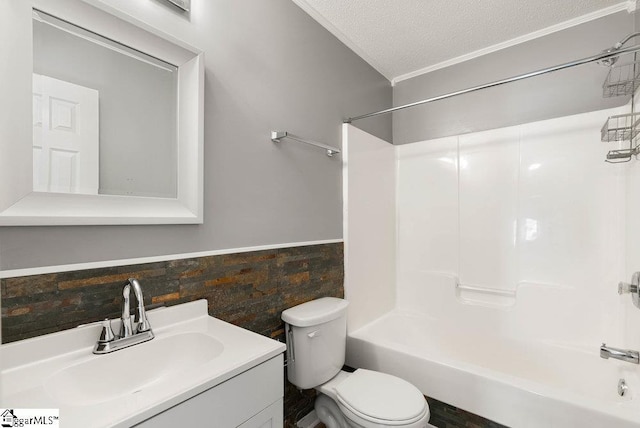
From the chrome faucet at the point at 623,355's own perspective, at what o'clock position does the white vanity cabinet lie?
The white vanity cabinet is roughly at 10 o'clock from the chrome faucet.

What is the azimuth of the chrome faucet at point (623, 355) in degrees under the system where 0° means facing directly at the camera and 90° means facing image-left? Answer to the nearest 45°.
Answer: approximately 90°

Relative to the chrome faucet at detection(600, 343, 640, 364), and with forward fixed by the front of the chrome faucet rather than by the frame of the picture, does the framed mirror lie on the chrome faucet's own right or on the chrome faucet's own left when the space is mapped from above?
on the chrome faucet's own left
